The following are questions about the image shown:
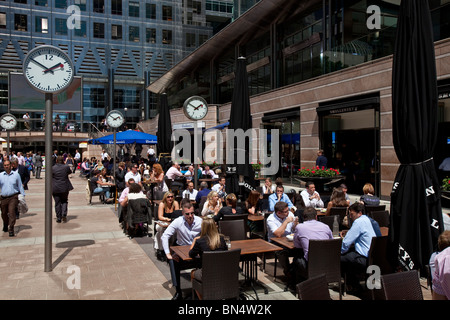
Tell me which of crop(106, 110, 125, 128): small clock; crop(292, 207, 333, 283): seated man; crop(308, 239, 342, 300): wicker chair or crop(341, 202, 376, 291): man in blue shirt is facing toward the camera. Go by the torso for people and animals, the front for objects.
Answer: the small clock

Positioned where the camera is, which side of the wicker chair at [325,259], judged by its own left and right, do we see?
back

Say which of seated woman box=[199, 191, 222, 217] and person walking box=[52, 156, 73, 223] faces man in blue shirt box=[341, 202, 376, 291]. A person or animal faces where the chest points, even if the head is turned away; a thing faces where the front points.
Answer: the seated woman

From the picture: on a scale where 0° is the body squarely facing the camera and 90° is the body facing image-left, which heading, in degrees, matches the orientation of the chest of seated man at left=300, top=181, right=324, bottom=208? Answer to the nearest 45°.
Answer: approximately 315°

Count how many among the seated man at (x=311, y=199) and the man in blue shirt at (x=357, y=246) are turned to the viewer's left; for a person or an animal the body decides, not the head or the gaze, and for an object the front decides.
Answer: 1

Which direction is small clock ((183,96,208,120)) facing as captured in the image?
toward the camera

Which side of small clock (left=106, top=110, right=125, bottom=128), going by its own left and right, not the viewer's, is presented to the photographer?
front

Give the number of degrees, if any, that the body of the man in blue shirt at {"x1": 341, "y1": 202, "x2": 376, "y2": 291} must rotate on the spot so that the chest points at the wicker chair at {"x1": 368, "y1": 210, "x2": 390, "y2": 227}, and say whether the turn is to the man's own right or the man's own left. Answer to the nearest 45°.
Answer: approximately 90° to the man's own right

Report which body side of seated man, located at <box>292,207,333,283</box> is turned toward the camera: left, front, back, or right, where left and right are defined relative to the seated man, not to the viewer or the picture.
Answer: back

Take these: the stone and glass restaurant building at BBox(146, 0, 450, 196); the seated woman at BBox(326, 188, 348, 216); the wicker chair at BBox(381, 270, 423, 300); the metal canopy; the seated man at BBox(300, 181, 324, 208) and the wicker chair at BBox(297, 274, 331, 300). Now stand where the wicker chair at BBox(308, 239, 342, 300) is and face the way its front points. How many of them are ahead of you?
4

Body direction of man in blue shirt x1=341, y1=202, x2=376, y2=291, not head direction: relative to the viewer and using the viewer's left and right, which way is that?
facing to the left of the viewer

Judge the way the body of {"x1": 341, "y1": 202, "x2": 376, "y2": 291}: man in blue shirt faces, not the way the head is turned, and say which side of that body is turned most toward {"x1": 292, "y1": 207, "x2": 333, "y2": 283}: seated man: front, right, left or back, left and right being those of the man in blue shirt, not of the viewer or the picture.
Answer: front
